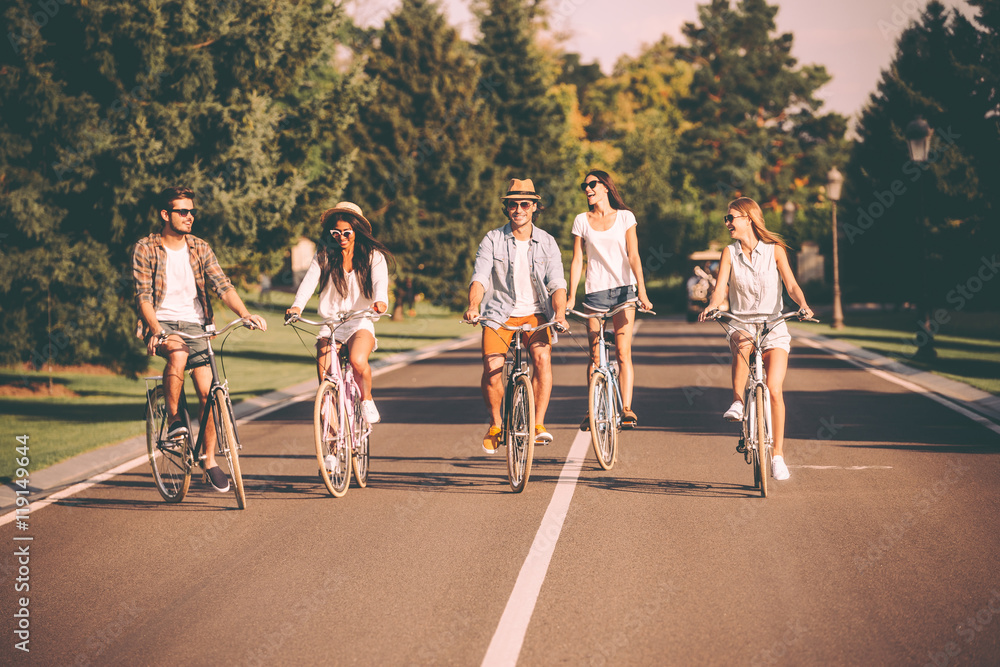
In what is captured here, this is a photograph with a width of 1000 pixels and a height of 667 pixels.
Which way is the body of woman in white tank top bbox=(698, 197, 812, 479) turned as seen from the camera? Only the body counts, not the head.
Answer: toward the camera

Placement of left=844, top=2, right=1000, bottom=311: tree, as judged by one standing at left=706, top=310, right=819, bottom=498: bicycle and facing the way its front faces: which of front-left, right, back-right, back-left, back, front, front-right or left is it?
back

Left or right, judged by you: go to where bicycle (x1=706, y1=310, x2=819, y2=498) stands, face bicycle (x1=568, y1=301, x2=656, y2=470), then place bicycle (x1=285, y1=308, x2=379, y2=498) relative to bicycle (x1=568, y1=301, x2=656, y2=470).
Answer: left

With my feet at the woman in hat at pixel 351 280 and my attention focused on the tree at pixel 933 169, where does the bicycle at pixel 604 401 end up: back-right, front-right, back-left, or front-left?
front-right

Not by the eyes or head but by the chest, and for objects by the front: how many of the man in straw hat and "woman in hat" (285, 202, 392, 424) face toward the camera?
2

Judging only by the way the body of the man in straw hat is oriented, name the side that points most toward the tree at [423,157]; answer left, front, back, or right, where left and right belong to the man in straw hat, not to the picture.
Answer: back

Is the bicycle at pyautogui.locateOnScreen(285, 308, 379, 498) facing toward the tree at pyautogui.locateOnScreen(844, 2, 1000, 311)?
no

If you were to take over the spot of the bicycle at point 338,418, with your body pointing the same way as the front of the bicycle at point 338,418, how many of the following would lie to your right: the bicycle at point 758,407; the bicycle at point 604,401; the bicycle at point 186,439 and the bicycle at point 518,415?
1

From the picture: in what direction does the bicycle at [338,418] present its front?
toward the camera

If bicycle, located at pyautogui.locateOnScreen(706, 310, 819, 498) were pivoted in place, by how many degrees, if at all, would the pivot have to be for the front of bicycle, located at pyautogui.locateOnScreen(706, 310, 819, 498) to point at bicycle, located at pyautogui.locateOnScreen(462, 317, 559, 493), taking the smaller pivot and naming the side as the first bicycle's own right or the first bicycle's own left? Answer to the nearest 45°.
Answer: approximately 90° to the first bicycle's own right

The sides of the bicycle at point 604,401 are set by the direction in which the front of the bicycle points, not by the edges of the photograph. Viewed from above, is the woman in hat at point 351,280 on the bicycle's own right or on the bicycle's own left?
on the bicycle's own right

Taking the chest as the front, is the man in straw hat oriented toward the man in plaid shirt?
no

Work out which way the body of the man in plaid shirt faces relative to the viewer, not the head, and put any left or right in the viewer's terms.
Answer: facing the viewer and to the right of the viewer

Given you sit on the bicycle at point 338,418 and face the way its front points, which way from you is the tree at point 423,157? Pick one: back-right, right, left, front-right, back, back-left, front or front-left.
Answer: back

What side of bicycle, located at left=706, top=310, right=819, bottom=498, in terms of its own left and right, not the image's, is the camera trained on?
front
